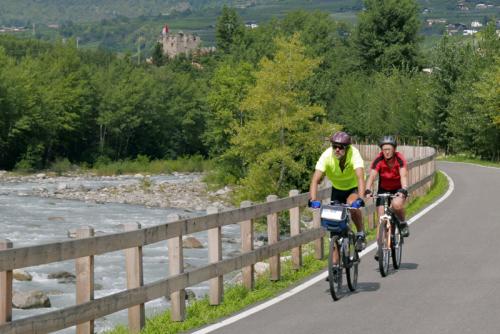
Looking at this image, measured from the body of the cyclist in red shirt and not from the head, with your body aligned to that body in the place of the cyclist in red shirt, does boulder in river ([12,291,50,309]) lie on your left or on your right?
on your right

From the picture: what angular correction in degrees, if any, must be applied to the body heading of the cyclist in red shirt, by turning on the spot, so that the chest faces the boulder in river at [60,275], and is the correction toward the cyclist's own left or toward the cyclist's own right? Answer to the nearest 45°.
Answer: approximately 135° to the cyclist's own right

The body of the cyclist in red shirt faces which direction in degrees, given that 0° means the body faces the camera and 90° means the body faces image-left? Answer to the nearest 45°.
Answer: approximately 0°

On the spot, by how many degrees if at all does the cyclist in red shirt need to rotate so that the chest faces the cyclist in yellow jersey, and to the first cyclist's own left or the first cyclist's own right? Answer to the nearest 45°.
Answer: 0° — they already face them

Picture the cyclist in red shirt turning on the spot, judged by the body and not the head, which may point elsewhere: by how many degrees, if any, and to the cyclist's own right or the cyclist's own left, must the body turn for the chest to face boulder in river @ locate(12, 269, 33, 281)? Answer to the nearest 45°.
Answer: approximately 135° to the cyclist's own right
